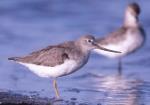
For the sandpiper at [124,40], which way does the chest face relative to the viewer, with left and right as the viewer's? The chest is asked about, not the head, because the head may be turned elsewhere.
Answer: facing to the right of the viewer

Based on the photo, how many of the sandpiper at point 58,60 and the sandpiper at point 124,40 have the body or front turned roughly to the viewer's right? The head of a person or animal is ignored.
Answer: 2

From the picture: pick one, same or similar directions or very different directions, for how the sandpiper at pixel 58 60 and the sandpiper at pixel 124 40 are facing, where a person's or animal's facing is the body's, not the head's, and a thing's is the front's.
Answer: same or similar directions

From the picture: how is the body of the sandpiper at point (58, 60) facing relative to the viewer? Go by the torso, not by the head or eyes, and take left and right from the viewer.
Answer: facing to the right of the viewer

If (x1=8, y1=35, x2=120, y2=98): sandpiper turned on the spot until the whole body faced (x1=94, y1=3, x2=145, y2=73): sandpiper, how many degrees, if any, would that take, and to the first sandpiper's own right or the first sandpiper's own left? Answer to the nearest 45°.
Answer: approximately 45° to the first sandpiper's own left

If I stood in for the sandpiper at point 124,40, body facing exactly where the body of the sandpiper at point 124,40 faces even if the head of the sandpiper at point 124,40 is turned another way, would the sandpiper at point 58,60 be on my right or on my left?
on my right
